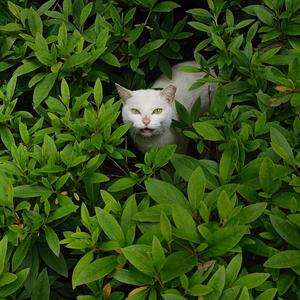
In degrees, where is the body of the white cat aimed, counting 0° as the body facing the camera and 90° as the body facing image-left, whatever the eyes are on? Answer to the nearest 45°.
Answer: approximately 45°
